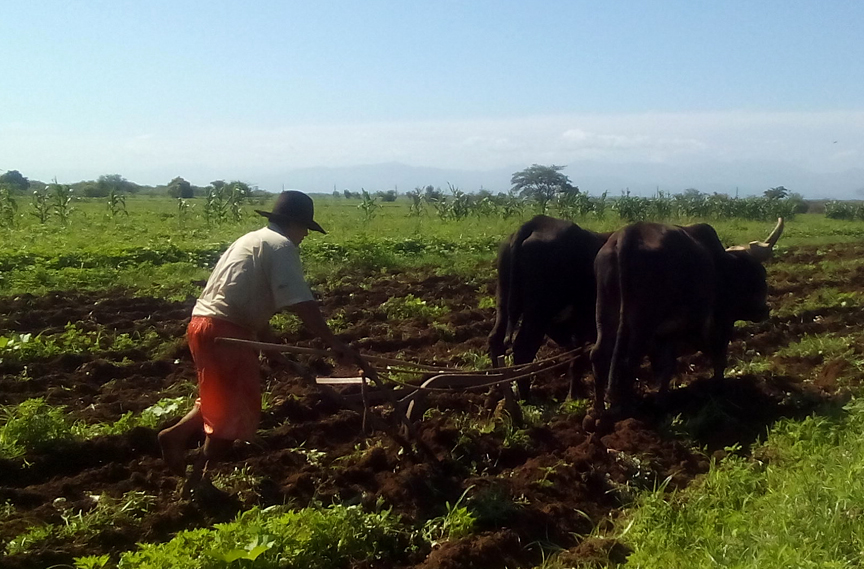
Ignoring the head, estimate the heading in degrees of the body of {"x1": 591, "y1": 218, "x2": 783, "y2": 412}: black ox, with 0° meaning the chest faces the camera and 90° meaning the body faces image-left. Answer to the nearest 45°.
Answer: approximately 225°

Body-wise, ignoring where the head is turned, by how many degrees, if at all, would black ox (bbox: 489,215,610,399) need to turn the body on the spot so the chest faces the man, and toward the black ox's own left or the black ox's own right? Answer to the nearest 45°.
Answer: approximately 180°

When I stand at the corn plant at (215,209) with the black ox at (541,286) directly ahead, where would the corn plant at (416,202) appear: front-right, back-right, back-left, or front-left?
back-left

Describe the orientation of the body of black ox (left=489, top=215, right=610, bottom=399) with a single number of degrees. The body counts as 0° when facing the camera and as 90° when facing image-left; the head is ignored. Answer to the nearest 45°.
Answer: approximately 225°

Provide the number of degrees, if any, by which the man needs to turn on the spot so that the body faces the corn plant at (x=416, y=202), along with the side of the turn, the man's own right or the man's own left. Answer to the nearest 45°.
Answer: approximately 90° to the man's own left

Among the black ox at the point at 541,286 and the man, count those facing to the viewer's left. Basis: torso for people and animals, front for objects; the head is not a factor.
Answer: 0

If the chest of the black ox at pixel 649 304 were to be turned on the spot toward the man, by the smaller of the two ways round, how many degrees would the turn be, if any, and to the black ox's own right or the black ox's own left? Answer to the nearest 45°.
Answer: approximately 180°

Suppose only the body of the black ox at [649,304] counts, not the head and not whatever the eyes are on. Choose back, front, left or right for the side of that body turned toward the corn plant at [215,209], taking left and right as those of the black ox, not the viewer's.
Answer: left

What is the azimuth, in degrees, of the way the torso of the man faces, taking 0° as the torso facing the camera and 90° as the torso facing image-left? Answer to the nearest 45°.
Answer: approximately 270°

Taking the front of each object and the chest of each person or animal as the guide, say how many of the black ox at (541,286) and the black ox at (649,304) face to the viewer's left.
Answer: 0

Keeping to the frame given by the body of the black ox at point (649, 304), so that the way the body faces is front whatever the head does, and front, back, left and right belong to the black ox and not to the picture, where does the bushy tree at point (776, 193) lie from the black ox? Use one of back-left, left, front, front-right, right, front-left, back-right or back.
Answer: front-left
